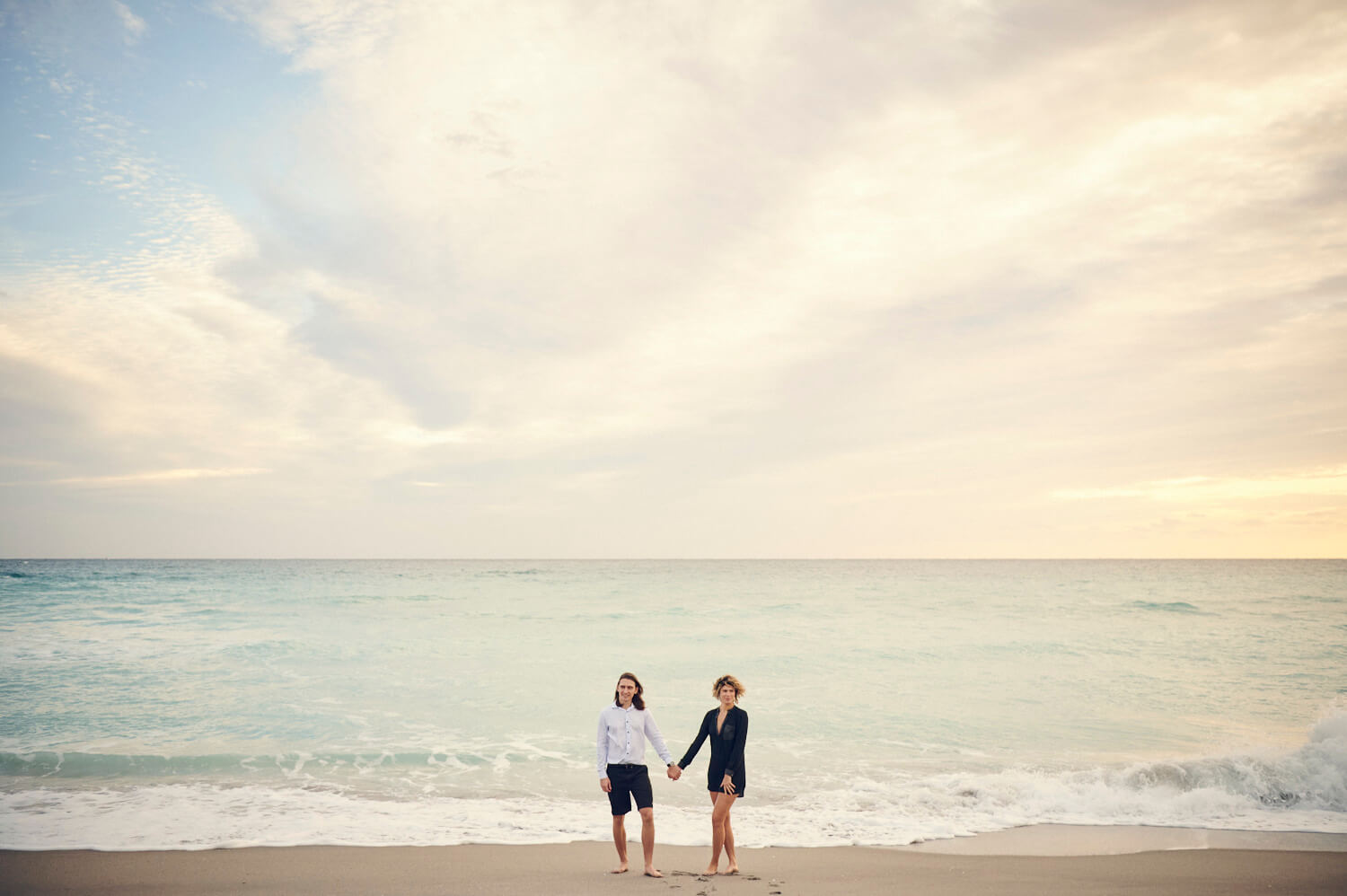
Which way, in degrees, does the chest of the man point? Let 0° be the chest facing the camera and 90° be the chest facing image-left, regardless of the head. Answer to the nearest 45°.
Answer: approximately 0°

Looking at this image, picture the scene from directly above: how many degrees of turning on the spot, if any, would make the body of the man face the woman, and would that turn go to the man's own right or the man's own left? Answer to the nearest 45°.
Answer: approximately 90° to the man's own left
